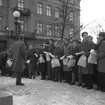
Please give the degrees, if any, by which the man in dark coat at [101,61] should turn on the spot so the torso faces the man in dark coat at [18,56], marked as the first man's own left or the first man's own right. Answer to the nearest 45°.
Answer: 0° — they already face them

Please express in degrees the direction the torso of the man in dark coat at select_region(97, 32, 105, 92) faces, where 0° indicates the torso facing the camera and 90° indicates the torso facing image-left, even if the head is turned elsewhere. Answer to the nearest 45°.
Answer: approximately 90°
